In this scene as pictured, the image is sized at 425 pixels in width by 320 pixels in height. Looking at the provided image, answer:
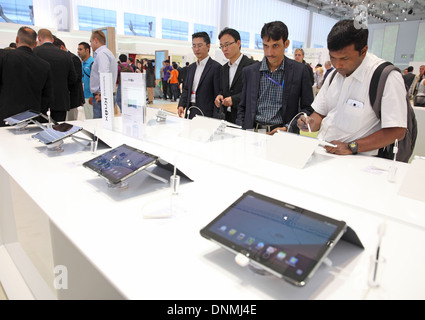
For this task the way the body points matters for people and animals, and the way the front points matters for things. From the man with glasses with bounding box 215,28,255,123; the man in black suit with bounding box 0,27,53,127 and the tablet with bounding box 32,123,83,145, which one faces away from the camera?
the man in black suit

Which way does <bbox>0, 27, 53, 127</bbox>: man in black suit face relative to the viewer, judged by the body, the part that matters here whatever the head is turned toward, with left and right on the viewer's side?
facing away from the viewer

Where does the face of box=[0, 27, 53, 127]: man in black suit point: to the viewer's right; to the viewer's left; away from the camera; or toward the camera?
away from the camera

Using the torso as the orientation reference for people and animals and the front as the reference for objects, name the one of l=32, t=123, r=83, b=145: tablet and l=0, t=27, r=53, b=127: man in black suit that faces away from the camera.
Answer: the man in black suit

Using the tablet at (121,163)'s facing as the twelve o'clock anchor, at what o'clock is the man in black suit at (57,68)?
The man in black suit is roughly at 4 o'clock from the tablet.

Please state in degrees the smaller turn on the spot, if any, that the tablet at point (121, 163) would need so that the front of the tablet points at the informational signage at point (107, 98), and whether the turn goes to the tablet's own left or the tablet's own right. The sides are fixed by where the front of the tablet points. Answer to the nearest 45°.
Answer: approximately 135° to the tablet's own right

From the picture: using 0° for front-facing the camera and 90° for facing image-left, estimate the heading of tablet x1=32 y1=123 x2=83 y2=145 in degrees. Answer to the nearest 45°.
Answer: approximately 45°

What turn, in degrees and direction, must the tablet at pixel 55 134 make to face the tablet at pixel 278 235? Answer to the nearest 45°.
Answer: approximately 45° to its left

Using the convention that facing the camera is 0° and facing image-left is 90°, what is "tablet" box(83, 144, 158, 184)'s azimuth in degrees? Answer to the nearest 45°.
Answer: approximately 45°
